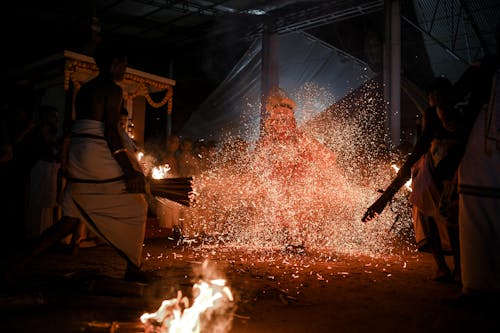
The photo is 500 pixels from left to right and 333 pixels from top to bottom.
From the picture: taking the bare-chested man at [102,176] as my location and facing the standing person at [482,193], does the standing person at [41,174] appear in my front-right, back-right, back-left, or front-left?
back-left

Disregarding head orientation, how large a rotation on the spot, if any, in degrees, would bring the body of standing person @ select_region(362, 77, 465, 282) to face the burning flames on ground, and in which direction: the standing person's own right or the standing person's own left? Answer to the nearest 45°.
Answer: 0° — they already face it

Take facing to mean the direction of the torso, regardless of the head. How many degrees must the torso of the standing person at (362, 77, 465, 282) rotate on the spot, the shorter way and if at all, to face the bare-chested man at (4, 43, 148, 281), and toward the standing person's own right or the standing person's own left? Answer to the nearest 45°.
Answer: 0° — they already face them

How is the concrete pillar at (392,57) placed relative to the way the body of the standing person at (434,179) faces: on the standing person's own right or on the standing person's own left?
on the standing person's own right

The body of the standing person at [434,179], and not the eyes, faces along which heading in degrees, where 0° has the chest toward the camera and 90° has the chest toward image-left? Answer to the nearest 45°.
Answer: approximately 45°
